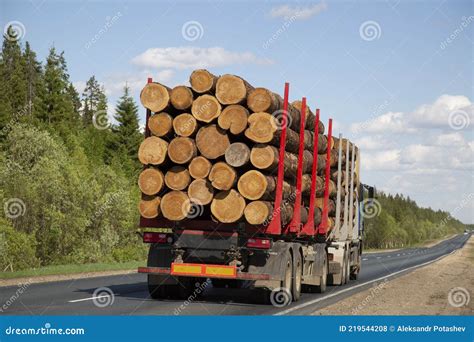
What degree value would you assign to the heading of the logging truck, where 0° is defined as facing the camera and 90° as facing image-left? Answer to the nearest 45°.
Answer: approximately 225°
